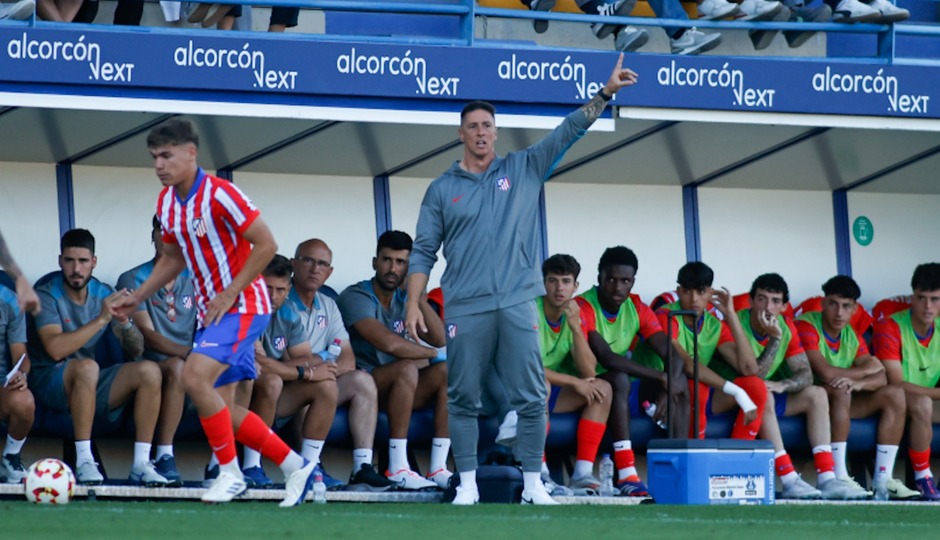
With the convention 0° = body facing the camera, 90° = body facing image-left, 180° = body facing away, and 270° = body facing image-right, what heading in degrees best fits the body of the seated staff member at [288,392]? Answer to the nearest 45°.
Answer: approximately 0°

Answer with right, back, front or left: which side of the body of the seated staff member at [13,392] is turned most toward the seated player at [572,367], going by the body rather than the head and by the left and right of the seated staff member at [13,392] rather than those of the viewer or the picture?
left

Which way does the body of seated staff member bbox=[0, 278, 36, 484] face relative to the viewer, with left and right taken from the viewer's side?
facing the viewer

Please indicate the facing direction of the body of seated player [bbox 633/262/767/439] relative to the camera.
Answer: toward the camera

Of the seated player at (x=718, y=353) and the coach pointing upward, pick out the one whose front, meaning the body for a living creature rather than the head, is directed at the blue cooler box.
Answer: the seated player

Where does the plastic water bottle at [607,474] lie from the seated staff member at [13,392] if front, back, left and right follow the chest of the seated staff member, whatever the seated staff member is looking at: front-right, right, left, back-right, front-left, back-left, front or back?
left

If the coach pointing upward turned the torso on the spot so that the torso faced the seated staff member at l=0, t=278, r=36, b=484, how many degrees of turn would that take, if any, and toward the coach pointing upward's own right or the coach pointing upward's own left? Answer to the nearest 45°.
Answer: approximately 90° to the coach pointing upward's own right

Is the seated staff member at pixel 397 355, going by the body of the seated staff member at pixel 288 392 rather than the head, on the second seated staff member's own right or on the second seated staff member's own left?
on the second seated staff member's own left

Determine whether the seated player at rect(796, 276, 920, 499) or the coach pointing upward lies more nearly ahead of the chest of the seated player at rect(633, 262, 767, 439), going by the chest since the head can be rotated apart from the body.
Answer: the coach pointing upward

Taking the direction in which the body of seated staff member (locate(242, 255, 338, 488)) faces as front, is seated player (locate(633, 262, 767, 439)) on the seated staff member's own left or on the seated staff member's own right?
on the seated staff member's own left

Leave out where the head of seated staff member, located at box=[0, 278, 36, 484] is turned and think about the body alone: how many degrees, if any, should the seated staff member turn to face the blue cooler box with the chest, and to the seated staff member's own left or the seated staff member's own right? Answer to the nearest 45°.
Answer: approximately 90° to the seated staff member's own left
